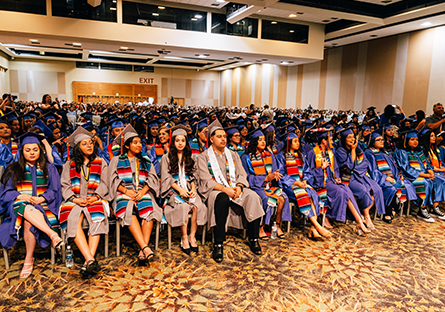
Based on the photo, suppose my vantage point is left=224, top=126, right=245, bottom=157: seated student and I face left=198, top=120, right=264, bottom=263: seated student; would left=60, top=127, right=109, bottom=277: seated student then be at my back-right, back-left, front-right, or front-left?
front-right

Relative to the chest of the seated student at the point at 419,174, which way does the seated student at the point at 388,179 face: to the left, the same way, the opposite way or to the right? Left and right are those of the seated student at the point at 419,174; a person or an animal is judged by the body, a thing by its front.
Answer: the same way

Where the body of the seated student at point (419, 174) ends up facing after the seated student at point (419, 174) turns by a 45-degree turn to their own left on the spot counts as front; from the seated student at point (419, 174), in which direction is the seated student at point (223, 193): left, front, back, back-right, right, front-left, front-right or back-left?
back-right

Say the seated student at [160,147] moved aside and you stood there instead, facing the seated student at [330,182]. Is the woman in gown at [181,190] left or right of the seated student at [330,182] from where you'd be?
right

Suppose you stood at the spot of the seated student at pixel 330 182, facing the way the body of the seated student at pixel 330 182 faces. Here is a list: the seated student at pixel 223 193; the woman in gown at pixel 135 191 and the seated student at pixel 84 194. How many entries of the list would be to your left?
0

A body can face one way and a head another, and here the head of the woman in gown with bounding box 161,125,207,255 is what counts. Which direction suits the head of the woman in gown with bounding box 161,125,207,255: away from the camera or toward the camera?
toward the camera

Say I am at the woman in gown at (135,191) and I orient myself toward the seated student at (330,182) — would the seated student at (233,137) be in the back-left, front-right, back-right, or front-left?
front-left

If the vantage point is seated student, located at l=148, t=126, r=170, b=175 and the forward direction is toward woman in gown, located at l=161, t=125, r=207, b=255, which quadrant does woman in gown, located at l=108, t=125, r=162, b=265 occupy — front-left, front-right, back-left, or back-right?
front-right

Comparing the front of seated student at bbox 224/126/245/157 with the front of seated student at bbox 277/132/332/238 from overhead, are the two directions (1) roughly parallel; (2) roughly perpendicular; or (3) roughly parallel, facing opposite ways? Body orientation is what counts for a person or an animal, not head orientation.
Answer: roughly parallel

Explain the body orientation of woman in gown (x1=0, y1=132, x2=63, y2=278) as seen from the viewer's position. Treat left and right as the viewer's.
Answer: facing the viewer

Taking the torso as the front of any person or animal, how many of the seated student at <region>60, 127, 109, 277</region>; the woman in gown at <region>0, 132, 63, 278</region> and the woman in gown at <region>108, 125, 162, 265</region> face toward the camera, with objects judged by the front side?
3

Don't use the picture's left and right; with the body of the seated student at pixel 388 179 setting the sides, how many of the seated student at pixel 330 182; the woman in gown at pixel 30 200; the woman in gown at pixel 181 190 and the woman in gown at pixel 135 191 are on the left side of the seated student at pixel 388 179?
0

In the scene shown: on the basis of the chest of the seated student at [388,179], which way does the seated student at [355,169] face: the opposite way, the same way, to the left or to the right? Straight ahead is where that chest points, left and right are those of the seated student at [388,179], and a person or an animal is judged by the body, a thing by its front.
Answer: the same way

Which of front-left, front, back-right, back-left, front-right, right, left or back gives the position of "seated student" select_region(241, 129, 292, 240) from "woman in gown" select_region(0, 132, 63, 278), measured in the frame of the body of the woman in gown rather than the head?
left

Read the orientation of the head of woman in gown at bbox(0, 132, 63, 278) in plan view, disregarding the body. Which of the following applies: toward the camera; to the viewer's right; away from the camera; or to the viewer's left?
toward the camera

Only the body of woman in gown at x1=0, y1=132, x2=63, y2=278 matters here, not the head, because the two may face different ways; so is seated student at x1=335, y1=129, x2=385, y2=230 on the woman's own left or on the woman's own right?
on the woman's own left

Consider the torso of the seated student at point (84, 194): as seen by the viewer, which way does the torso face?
toward the camera

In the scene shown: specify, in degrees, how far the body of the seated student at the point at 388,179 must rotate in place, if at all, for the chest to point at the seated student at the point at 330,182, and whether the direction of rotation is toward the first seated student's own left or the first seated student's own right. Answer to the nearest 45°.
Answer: approximately 90° to the first seated student's own right

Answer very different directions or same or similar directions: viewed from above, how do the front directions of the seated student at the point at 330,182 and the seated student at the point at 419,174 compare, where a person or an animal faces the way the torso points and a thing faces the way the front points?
same or similar directions

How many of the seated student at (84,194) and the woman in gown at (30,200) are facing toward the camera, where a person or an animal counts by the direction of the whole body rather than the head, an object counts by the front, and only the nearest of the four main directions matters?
2

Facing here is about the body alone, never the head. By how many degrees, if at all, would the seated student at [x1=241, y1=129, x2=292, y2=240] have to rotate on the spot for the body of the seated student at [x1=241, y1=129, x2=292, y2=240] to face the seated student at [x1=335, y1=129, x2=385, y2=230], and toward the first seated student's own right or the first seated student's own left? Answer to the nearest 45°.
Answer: approximately 90° to the first seated student's own left
